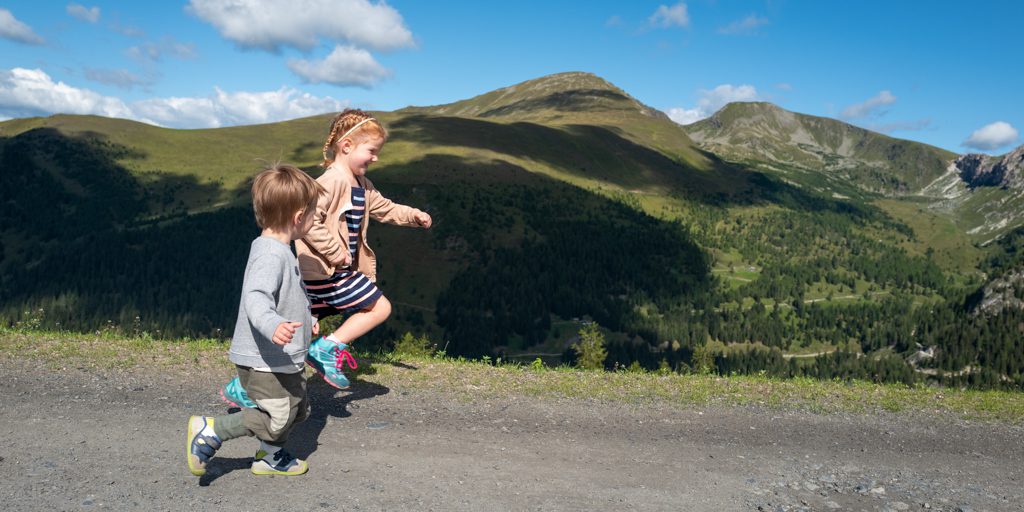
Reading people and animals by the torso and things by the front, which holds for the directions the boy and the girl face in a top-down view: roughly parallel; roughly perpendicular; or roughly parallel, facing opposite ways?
roughly parallel

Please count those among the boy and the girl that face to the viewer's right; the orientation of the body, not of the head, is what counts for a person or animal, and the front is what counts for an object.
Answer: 2

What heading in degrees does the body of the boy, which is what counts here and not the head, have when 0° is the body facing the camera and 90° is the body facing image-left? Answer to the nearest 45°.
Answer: approximately 270°

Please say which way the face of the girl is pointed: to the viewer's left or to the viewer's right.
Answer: to the viewer's right

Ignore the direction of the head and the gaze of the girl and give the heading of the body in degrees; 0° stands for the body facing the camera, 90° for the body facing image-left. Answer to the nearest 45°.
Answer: approximately 270°

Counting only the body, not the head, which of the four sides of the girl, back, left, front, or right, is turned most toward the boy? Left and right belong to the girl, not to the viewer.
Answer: right

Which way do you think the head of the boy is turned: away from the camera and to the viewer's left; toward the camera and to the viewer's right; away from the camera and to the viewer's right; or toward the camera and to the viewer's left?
away from the camera and to the viewer's right

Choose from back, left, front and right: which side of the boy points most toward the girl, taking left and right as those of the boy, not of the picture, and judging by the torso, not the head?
left
